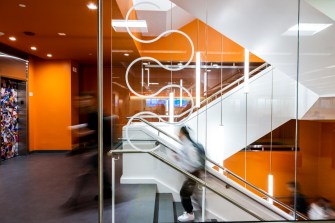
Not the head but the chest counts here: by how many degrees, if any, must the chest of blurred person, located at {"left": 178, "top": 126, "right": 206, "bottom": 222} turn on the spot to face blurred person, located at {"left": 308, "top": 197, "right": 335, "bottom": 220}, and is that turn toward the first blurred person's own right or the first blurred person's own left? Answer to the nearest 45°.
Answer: approximately 180°

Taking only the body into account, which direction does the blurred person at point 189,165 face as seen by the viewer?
to the viewer's left
